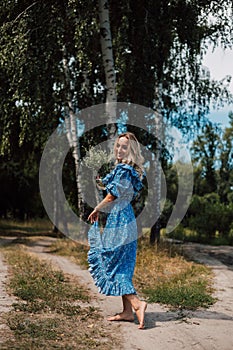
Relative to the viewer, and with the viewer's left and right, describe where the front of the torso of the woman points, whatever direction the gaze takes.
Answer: facing to the left of the viewer

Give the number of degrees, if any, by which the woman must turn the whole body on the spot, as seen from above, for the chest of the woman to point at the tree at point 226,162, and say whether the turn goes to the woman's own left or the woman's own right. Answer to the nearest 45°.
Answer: approximately 90° to the woman's own right

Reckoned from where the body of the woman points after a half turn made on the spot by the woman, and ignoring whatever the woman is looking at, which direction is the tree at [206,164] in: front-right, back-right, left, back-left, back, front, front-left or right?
left
